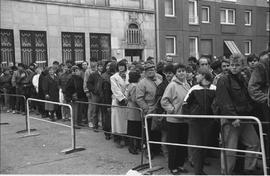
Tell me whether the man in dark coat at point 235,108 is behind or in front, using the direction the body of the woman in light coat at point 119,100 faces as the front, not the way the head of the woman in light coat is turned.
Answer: in front

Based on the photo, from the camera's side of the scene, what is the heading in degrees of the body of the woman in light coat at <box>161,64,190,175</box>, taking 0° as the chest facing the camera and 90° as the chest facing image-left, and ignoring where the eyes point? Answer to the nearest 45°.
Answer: approximately 315°

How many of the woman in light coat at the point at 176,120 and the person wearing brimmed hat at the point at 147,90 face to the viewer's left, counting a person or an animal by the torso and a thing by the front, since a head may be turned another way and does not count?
0

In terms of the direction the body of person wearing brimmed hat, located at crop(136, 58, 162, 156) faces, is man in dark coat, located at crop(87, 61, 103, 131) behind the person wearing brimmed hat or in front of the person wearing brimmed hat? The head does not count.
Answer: behind

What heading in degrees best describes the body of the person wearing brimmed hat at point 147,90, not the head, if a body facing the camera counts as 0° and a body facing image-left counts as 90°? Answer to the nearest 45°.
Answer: approximately 315°
